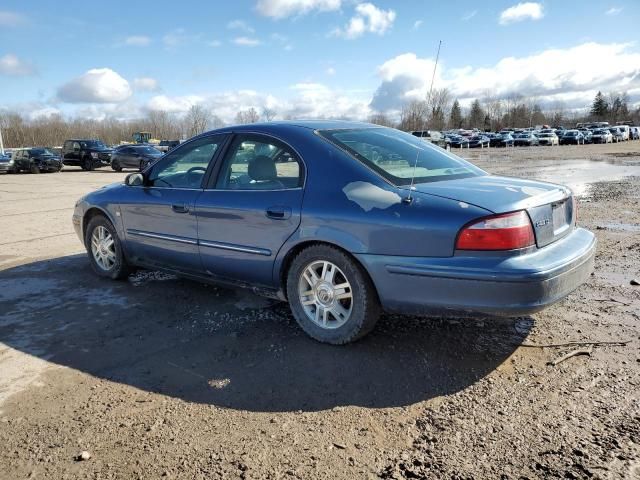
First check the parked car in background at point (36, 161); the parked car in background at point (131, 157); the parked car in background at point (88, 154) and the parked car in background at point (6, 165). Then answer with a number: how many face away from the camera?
0

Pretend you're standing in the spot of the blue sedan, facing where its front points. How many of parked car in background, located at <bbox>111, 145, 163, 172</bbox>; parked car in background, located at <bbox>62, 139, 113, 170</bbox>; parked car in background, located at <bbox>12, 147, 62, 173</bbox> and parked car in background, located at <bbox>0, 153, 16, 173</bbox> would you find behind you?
0

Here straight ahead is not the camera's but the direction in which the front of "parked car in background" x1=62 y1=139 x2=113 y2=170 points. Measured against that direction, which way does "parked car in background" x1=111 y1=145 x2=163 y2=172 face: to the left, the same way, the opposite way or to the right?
the same way

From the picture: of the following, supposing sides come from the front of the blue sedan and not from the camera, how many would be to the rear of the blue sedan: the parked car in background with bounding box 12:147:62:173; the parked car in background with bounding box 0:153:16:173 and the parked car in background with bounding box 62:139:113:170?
0

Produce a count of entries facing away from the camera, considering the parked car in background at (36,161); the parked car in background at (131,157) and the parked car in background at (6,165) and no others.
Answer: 0

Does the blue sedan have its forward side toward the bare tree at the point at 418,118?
no

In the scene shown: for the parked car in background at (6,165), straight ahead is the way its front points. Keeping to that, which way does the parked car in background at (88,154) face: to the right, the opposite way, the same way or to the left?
the same way

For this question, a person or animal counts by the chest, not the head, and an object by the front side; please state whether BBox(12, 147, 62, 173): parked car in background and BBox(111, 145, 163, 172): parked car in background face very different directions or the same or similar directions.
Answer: same or similar directions

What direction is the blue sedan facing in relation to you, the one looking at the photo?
facing away from the viewer and to the left of the viewer

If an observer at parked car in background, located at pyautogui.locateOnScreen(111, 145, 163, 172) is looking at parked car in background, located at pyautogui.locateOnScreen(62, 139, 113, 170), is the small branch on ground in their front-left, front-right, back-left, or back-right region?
back-left
